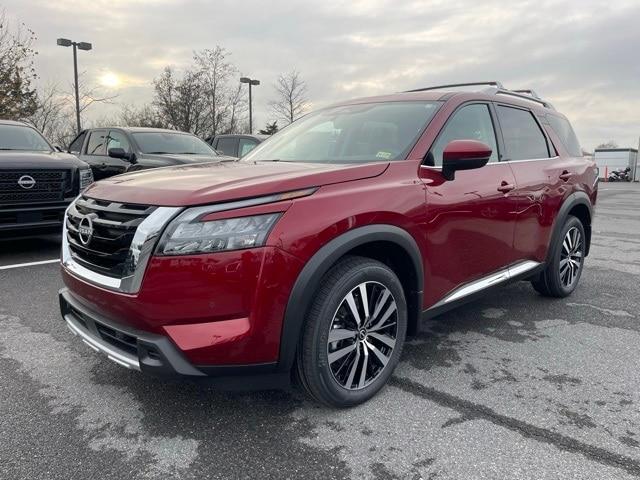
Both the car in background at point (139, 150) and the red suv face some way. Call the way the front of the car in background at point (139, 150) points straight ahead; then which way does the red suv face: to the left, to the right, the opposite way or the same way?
to the right

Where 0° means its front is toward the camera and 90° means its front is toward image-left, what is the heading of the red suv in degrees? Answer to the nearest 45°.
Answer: approximately 45°

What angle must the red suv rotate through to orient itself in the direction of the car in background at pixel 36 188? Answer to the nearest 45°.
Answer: approximately 90° to its right

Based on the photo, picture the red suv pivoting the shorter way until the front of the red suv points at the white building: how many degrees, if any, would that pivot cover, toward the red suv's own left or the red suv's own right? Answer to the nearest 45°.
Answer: approximately 180°

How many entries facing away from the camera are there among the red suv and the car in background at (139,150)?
0

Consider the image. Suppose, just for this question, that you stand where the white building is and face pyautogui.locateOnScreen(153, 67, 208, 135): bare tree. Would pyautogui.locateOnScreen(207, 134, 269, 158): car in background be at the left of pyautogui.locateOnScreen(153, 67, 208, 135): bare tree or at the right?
left

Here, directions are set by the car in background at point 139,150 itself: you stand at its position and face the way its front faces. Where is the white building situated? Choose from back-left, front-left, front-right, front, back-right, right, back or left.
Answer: left

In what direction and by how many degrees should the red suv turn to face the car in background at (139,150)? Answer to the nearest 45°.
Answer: approximately 90° to its right

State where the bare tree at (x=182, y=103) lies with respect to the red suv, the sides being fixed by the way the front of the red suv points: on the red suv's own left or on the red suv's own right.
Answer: on the red suv's own right

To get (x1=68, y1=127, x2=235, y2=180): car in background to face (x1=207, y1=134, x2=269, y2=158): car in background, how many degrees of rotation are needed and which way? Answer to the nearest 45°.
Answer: approximately 90° to its left

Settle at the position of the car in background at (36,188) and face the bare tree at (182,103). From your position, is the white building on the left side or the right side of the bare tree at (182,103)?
right
